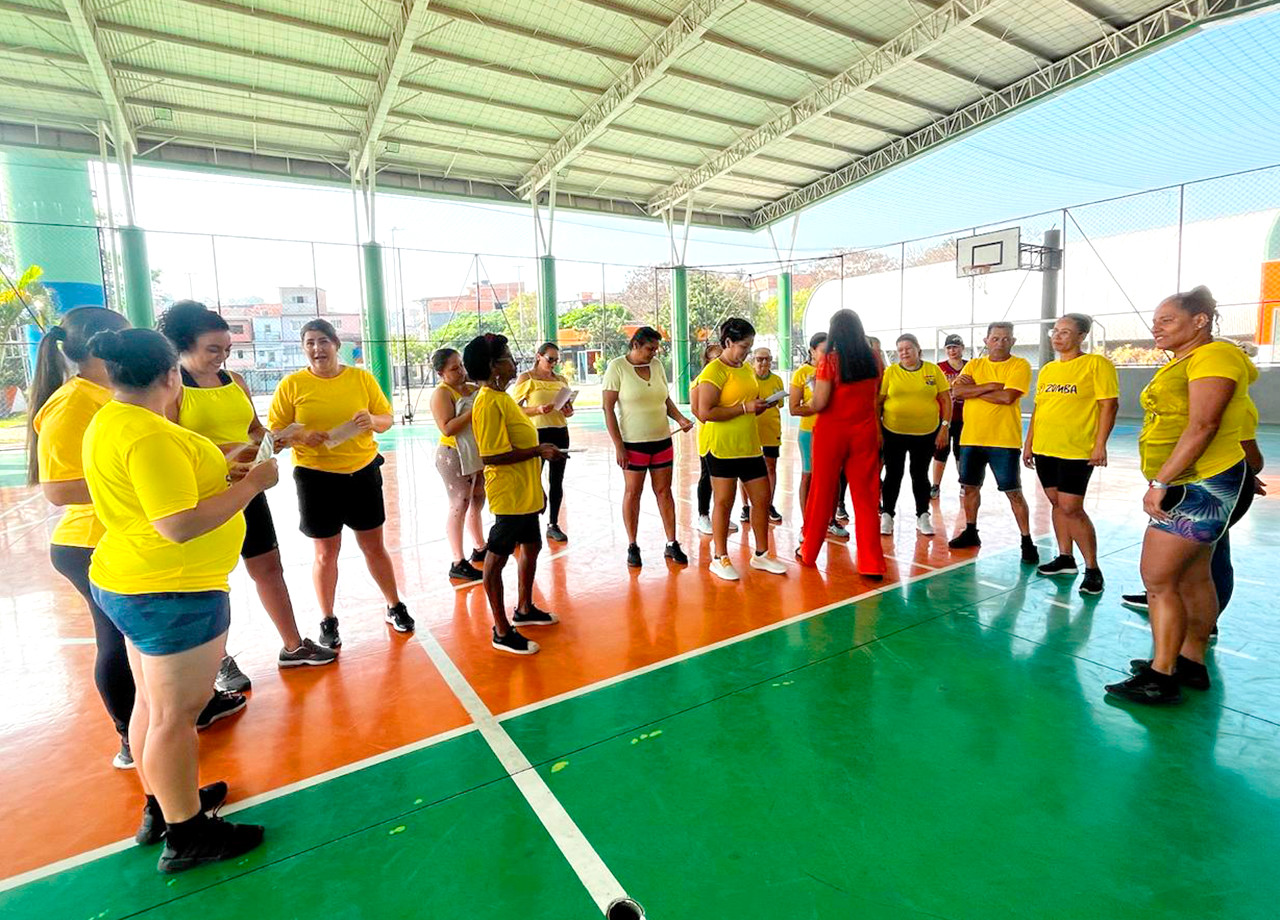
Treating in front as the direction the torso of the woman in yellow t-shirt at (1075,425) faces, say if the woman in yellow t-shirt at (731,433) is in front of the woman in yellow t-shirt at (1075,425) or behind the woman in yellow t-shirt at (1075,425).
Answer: in front

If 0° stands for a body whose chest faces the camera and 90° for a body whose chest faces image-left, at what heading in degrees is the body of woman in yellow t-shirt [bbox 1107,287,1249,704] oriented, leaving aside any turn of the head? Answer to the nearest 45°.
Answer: approximately 90°

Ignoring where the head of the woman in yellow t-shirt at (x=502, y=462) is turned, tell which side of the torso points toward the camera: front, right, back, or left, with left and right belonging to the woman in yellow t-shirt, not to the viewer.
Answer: right

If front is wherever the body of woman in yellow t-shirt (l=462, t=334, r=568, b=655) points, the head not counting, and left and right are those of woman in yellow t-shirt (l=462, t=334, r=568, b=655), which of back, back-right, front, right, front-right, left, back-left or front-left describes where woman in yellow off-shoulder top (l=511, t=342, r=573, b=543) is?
left

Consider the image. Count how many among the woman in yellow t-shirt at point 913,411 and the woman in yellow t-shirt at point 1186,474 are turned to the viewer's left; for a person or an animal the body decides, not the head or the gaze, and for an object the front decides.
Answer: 1

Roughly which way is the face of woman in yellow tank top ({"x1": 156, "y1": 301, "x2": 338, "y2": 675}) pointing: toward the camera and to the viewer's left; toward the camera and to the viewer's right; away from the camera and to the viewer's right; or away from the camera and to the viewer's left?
toward the camera and to the viewer's right

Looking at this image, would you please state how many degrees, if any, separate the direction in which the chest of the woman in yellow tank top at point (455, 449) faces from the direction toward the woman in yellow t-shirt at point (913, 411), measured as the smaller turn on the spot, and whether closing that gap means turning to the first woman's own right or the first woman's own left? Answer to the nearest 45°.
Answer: approximately 45° to the first woman's own left

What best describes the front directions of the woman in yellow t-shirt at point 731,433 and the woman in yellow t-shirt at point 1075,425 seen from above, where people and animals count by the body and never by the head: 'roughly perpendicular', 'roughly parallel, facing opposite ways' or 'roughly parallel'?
roughly perpendicular

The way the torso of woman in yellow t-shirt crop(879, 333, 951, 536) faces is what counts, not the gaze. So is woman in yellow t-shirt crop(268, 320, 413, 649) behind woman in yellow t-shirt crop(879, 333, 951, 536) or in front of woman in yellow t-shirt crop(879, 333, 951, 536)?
in front

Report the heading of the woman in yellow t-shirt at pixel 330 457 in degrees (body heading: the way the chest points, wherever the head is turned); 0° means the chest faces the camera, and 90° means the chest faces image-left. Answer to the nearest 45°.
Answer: approximately 0°

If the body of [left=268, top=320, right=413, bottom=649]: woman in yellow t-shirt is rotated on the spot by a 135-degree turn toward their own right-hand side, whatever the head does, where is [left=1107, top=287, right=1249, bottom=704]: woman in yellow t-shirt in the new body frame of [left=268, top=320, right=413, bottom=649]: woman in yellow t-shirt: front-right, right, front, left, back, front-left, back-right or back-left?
back

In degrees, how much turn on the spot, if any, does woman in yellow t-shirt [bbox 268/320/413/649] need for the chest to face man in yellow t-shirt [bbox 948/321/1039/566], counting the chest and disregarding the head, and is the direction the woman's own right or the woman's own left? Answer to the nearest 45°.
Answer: approximately 90° to the woman's own left

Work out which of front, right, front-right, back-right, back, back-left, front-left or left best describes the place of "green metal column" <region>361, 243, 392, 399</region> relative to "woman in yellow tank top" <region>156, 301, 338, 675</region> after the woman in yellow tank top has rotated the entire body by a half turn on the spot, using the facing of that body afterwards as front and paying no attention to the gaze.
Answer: front-right

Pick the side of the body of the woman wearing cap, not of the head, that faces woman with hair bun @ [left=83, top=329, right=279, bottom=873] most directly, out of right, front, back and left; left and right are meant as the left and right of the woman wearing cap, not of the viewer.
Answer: front

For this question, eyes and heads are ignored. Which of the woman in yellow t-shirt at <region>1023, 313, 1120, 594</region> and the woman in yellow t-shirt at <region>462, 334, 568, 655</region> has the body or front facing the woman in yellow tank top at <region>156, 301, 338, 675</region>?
the woman in yellow t-shirt at <region>1023, 313, 1120, 594</region>

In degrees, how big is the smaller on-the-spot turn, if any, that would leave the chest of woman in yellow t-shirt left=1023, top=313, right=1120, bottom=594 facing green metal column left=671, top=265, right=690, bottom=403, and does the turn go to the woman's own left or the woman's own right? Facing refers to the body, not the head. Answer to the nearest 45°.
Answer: approximately 90° to the woman's own right

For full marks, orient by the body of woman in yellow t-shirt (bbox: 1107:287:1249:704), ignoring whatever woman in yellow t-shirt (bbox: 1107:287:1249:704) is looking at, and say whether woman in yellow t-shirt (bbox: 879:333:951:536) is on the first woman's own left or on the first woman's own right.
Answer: on the first woman's own right

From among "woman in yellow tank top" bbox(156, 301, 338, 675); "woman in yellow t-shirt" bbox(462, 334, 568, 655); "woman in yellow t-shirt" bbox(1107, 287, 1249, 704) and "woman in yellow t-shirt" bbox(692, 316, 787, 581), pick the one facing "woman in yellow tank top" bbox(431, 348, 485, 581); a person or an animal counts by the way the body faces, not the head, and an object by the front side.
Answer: "woman in yellow t-shirt" bbox(1107, 287, 1249, 704)

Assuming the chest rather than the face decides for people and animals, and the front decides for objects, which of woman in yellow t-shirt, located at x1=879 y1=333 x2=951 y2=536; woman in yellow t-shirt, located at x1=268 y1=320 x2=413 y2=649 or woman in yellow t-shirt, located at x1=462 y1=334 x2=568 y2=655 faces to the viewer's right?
woman in yellow t-shirt, located at x1=462 y1=334 x2=568 y2=655

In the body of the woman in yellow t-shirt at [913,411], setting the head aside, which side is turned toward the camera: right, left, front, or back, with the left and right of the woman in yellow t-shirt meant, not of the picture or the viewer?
front

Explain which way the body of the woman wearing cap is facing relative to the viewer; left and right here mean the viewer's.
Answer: facing the viewer
